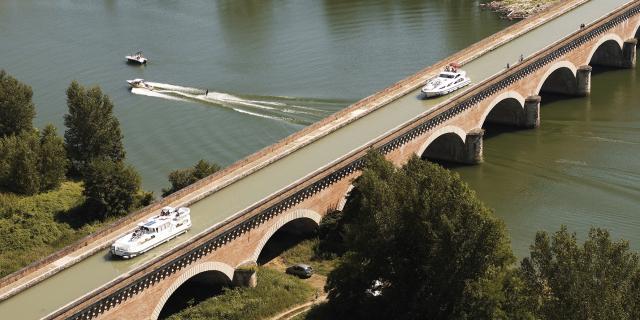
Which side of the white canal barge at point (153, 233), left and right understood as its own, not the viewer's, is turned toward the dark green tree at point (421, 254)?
left

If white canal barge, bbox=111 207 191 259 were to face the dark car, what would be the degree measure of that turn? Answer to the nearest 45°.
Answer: approximately 135° to its left

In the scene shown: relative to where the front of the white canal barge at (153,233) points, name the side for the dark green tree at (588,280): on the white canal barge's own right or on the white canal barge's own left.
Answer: on the white canal barge's own left

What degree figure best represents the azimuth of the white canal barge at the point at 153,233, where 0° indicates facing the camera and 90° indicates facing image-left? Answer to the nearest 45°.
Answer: approximately 45°
